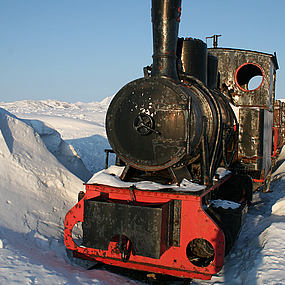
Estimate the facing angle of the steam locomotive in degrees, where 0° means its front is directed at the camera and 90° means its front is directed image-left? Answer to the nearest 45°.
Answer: approximately 45°
